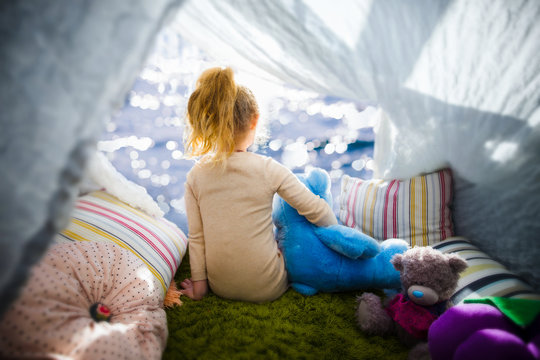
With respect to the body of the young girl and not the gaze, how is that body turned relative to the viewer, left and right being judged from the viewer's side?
facing away from the viewer

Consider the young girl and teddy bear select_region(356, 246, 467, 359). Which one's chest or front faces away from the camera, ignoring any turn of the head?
the young girl
